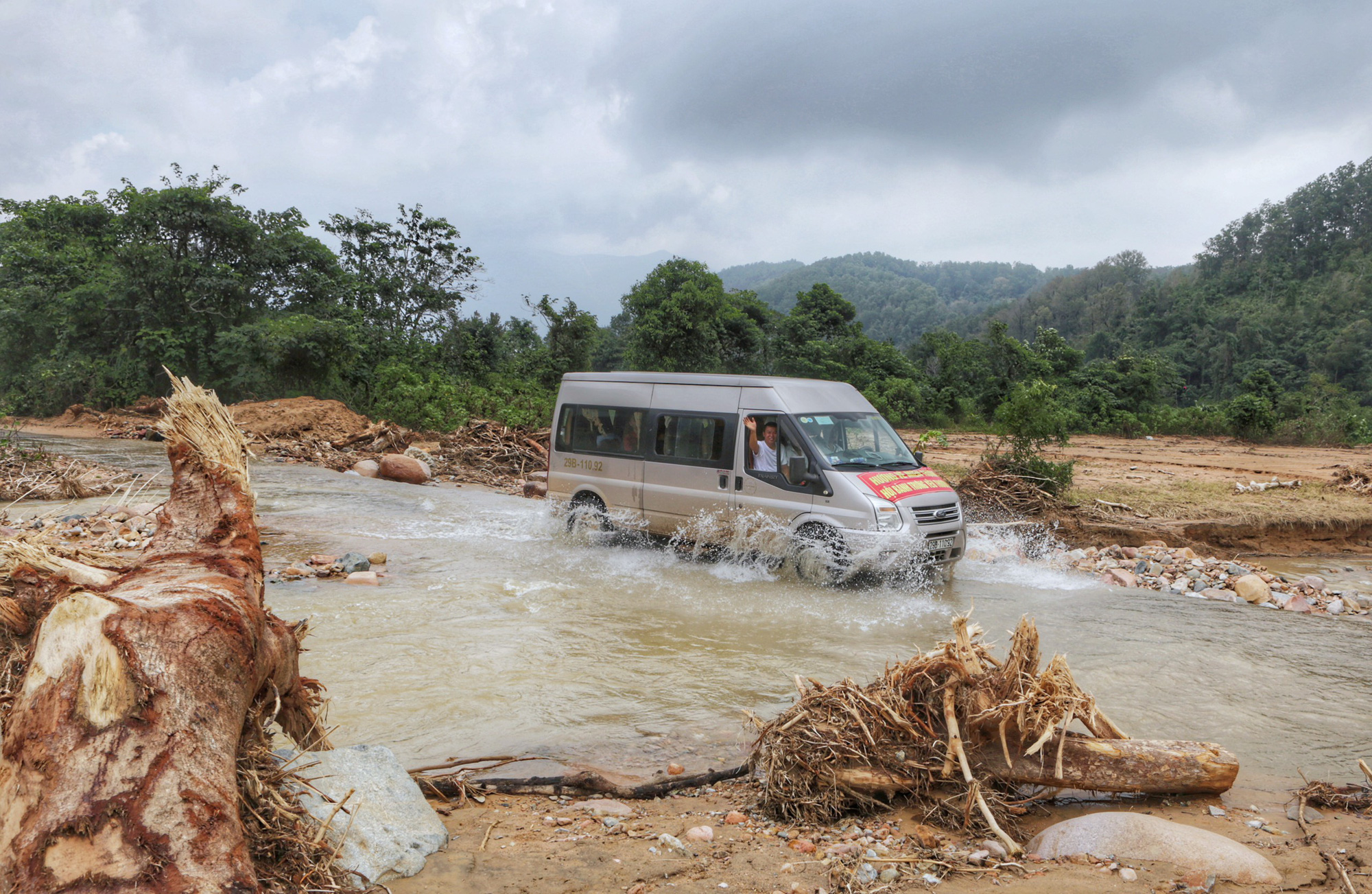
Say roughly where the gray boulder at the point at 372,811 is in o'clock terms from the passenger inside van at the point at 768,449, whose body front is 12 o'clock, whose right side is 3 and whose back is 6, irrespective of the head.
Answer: The gray boulder is roughly at 2 o'clock from the passenger inside van.

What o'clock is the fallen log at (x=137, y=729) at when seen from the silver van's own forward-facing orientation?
The fallen log is roughly at 2 o'clock from the silver van.

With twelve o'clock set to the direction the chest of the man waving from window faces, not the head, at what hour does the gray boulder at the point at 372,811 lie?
The gray boulder is roughly at 2 o'clock from the man waving from window.

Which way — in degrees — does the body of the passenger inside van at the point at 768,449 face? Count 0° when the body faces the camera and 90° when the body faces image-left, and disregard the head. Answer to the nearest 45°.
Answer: approximately 315°

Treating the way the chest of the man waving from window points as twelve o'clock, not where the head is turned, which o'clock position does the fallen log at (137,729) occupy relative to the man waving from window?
The fallen log is roughly at 2 o'clock from the man waving from window.

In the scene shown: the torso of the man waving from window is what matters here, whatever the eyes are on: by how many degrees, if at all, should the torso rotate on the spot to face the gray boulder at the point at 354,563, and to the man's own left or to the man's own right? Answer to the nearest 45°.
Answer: approximately 135° to the man's own right

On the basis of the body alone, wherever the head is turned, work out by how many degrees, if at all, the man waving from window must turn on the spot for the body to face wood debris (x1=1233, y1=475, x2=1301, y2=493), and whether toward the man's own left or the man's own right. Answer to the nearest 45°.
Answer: approximately 90° to the man's own left
